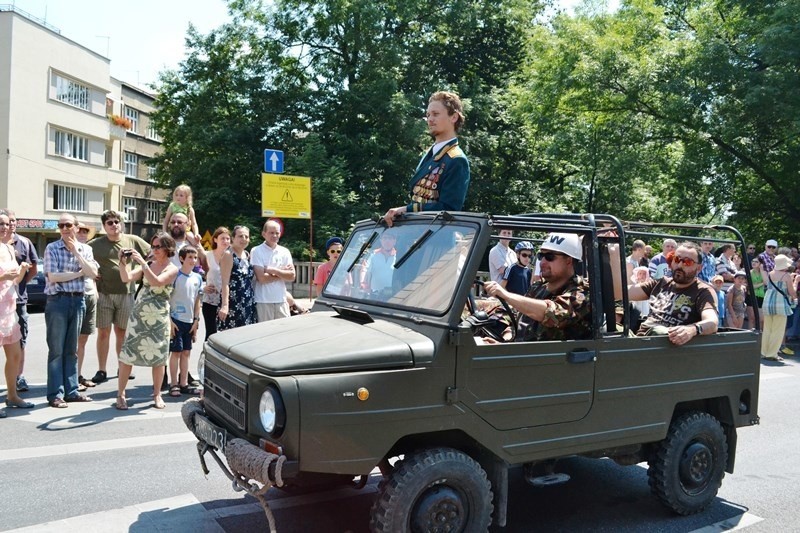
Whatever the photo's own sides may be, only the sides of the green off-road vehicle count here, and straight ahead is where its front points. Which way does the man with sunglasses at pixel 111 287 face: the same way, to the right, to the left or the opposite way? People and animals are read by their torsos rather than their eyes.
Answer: to the left

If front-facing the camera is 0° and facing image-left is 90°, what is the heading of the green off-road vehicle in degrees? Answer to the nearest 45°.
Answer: approximately 45°

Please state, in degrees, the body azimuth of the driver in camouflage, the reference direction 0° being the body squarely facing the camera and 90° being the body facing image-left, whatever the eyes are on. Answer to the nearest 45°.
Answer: approximately 45°

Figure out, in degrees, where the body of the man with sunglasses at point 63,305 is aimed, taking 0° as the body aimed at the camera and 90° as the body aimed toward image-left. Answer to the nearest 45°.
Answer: approximately 315°

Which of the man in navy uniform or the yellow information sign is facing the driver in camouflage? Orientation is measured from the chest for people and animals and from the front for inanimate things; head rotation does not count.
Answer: the yellow information sign

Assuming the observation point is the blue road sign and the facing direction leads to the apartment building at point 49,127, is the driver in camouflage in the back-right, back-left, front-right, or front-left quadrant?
back-left

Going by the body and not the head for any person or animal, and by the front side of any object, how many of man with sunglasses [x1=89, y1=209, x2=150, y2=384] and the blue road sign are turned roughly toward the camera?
2

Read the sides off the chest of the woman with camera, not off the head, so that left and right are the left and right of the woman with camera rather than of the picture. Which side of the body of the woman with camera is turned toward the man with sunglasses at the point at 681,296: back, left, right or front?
left

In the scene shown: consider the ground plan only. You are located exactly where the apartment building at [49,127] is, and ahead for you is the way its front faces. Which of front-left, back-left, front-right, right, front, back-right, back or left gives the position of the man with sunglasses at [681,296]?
front-right
